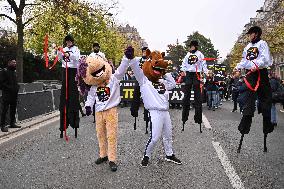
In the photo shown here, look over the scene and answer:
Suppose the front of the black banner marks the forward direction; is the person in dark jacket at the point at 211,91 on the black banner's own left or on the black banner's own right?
on the black banner's own left

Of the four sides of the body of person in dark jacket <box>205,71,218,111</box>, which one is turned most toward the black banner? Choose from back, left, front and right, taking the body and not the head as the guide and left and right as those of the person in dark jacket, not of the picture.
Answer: right

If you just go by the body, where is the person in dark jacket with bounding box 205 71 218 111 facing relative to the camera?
toward the camera

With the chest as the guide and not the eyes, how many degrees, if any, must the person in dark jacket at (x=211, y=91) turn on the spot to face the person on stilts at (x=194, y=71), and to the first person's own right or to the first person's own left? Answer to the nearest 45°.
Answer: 0° — they already face them

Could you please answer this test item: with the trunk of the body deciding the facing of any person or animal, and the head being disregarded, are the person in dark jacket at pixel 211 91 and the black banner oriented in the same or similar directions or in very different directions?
same or similar directions

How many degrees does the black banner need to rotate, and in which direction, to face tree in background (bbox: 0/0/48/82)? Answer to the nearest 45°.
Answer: approximately 135° to its right

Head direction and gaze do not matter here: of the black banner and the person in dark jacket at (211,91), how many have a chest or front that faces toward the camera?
2

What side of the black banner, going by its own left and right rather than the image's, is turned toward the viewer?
front

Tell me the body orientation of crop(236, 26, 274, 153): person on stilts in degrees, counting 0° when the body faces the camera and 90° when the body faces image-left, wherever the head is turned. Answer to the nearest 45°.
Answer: approximately 45°

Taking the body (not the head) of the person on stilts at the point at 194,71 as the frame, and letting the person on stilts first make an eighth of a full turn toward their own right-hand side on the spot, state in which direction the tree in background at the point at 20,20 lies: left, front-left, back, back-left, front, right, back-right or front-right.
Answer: right

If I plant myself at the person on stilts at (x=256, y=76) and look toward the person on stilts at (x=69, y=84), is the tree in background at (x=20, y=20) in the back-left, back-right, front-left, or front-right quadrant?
front-right

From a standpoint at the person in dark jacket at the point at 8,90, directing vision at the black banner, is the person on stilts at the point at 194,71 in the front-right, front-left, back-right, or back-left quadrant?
front-right

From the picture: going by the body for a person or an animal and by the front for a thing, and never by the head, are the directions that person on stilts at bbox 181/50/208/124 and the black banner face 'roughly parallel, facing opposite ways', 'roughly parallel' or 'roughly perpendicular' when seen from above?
roughly parallel
